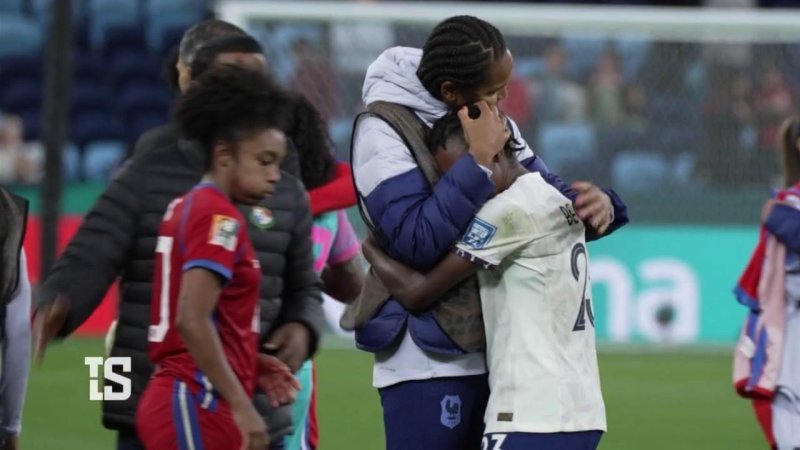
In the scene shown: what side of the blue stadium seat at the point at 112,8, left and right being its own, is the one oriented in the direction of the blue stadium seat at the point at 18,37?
right

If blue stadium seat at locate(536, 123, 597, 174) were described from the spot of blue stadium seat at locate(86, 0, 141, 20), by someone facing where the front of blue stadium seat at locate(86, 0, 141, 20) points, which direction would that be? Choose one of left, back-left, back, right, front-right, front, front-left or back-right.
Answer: front-left
